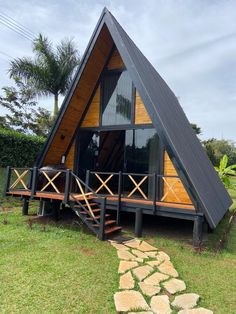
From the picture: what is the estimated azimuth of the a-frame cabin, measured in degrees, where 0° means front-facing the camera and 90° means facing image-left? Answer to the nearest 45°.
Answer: approximately 45°

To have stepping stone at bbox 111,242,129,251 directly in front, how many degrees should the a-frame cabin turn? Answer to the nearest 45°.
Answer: approximately 45° to its left

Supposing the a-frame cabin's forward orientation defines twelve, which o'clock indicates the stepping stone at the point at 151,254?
The stepping stone is roughly at 10 o'clock from the a-frame cabin.

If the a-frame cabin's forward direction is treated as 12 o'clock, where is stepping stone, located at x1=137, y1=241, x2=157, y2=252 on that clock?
The stepping stone is roughly at 10 o'clock from the a-frame cabin.

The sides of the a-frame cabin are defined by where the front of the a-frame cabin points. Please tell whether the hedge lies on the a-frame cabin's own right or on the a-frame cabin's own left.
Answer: on the a-frame cabin's own right

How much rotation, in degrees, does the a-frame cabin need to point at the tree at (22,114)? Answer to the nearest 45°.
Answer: approximately 90° to its right

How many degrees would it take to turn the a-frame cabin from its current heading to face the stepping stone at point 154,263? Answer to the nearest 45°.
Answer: approximately 45° to its left

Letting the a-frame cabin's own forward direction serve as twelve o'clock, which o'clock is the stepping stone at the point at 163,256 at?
The stepping stone is roughly at 10 o'clock from the a-frame cabin.

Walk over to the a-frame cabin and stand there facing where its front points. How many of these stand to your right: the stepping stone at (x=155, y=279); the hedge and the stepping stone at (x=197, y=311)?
1

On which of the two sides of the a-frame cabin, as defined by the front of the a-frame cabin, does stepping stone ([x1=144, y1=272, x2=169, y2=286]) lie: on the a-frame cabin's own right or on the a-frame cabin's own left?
on the a-frame cabin's own left
